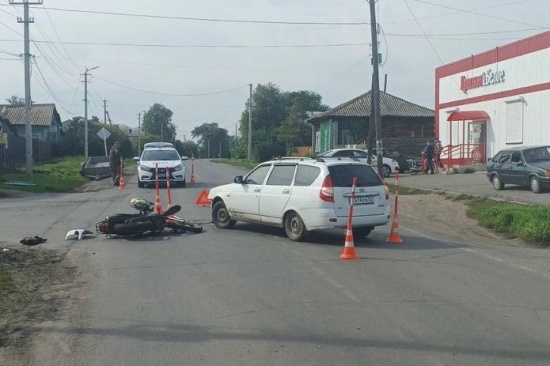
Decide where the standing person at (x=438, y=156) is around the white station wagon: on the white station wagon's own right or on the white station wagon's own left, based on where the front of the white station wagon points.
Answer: on the white station wagon's own right

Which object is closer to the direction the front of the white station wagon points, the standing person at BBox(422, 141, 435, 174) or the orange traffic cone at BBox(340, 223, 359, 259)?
the standing person

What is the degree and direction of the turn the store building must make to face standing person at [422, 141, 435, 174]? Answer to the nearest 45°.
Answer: approximately 45° to its right

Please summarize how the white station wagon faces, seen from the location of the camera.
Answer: facing away from the viewer and to the left of the viewer

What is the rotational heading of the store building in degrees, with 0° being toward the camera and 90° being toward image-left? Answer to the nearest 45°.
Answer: approximately 45°

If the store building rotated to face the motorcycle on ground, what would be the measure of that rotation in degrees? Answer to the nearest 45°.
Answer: approximately 45° to its left

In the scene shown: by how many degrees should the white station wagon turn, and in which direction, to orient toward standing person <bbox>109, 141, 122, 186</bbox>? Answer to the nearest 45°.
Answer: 0° — it already faces them

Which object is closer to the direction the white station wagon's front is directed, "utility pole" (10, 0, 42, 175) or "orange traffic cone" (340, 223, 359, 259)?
the utility pole

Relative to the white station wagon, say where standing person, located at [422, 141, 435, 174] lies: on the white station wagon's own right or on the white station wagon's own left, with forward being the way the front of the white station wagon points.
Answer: on the white station wagon's own right

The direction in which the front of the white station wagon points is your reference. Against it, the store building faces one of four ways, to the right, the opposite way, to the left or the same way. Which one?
to the left

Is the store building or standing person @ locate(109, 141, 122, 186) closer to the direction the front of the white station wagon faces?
the standing person
